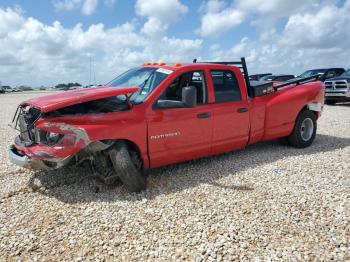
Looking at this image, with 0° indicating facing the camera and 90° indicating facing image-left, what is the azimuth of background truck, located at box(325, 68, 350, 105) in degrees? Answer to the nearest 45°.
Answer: approximately 45°

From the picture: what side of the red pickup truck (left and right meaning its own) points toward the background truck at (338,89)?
back
